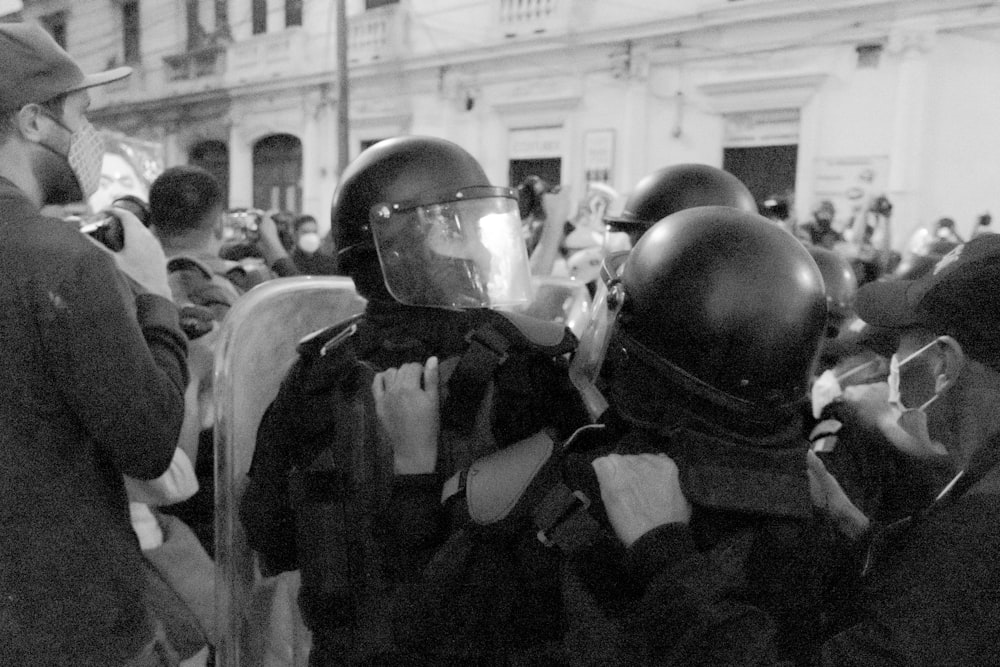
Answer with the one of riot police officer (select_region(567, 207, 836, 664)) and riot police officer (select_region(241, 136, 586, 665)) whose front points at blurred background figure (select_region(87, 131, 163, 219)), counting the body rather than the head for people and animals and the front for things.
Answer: riot police officer (select_region(567, 207, 836, 664))

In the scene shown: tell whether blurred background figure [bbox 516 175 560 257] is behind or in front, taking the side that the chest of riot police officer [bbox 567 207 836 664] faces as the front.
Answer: in front

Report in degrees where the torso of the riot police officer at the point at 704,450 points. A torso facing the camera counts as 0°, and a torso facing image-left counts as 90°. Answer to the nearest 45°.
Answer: approximately 135°

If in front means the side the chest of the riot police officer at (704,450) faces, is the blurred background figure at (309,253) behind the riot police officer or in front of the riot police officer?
in front

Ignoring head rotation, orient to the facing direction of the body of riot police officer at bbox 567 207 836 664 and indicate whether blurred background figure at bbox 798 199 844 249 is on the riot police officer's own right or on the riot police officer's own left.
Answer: on the riot police officer's own right

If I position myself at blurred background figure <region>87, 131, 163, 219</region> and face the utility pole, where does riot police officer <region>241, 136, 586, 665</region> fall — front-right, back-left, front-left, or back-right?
back-right

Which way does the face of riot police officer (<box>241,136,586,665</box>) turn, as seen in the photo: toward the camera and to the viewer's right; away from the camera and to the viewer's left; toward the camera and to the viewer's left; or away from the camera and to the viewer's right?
toward the camera and to the viewer's right

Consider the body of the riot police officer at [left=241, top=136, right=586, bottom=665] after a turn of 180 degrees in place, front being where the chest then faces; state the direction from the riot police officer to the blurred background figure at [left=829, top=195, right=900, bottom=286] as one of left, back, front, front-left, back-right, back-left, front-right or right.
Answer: right
